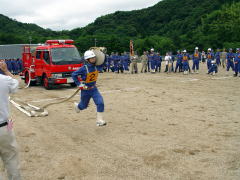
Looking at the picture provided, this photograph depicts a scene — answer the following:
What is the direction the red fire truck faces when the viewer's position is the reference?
facing the viewer and to the right of the viewer

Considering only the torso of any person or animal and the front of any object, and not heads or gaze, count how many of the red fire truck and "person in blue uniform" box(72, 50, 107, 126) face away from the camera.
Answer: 0

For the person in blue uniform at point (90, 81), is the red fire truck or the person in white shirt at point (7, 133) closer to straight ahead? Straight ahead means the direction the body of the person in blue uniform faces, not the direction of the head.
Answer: the person in white shirt

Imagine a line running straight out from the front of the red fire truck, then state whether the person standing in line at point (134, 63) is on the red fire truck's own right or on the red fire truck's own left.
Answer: on the red fire truck's own left

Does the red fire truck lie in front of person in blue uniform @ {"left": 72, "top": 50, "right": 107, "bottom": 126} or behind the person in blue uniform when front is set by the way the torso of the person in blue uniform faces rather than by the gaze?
behind

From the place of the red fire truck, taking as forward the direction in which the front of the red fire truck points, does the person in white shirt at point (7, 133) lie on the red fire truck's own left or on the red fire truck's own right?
on the red fire truck's own right

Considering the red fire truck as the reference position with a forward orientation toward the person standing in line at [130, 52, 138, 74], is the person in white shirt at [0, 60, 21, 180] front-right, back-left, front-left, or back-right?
back-right
